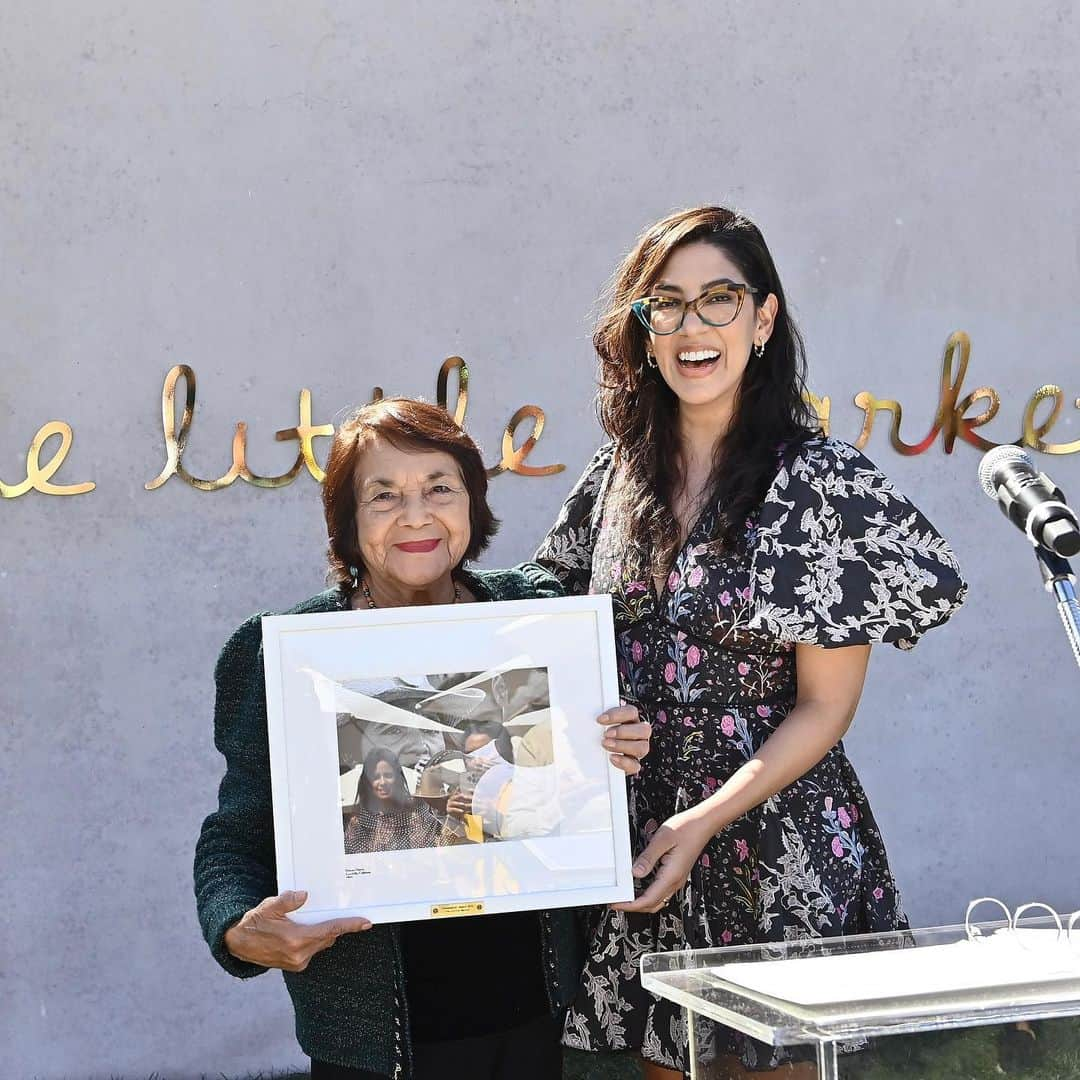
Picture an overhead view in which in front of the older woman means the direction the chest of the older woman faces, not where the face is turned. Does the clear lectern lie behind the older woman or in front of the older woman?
in front

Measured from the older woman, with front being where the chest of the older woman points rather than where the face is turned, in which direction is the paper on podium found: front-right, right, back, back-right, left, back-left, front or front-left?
front-left

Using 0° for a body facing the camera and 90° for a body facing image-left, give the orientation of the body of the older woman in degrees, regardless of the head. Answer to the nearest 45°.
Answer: approximately 0°

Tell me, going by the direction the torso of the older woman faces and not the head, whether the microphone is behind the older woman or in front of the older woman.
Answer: in front

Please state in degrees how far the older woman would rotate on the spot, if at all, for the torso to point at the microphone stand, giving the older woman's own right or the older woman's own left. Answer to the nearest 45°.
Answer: approximately 45° to the older woman's own left
